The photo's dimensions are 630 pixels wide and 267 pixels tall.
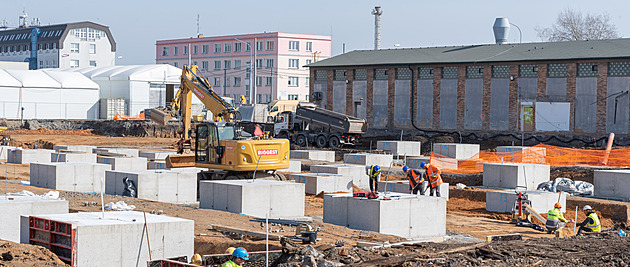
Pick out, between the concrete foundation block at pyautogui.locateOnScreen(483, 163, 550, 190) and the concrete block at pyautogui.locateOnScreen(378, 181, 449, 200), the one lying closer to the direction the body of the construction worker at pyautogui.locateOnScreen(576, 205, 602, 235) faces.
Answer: the concrete block

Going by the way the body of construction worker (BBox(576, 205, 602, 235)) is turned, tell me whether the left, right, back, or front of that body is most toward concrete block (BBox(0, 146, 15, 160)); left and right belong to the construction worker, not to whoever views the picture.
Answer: front

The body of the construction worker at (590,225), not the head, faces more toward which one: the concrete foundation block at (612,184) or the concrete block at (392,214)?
the concrete block

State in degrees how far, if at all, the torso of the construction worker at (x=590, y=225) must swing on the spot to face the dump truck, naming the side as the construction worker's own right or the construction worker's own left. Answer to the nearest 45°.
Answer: approximately 45° to the construction worker's own right

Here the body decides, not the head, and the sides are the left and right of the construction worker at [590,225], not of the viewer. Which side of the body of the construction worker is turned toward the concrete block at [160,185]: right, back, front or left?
front

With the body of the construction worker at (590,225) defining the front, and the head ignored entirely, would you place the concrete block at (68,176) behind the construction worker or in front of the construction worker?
in front

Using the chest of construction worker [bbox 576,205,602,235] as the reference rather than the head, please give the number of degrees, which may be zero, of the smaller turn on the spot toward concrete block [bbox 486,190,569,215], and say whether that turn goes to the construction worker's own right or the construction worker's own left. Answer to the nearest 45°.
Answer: approximately 45° to the construction worker's own right

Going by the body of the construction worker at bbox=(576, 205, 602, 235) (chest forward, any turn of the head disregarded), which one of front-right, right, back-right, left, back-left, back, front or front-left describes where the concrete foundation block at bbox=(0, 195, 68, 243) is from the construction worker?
front-left

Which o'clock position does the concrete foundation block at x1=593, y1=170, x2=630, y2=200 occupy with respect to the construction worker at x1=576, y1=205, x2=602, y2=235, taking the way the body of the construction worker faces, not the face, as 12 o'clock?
The concrete foundation block is roughly at 3 o'clock from the construction worker.

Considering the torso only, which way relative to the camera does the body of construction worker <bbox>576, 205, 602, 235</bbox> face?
to the viewer's left

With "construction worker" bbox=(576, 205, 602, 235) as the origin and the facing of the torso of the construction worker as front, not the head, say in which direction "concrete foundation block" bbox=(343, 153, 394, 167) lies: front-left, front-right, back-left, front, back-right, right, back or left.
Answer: front-right
